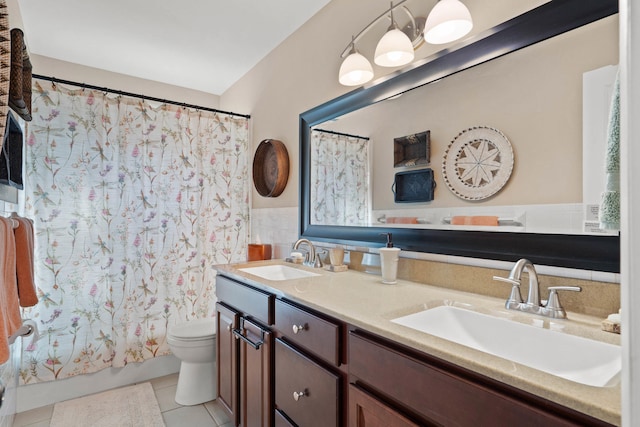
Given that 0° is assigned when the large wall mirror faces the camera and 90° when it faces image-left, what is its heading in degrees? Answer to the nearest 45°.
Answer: approximately 45°

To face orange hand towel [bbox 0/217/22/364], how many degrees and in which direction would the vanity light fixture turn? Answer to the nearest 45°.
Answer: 0° — it already faces it

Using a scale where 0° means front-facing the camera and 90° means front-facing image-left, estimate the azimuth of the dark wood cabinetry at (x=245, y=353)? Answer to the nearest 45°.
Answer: approximately 45°

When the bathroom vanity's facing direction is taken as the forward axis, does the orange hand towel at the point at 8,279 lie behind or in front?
in front

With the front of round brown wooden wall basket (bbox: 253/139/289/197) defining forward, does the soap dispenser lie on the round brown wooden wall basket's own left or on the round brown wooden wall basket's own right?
on the round brown wooden wall basket's own left

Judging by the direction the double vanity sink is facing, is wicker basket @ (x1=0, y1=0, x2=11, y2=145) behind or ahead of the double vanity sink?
ahead

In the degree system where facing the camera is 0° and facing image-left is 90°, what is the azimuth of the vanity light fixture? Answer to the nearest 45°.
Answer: approximately 45°

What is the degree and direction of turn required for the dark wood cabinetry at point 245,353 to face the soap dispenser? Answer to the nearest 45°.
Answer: approximately 90° to its left

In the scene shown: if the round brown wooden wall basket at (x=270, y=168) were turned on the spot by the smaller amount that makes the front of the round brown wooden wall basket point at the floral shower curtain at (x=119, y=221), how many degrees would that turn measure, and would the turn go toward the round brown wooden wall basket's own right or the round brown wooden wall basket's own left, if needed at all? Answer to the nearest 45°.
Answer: approximately 45° to the round brown wooden wall basket's own right

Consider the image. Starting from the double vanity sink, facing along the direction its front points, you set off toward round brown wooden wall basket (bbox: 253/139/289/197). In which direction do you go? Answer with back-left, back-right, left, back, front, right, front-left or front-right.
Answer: right

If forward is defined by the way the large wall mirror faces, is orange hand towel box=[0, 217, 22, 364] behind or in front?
in front

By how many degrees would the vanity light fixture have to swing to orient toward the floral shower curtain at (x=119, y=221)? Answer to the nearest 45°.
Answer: approximately 45° to its right
